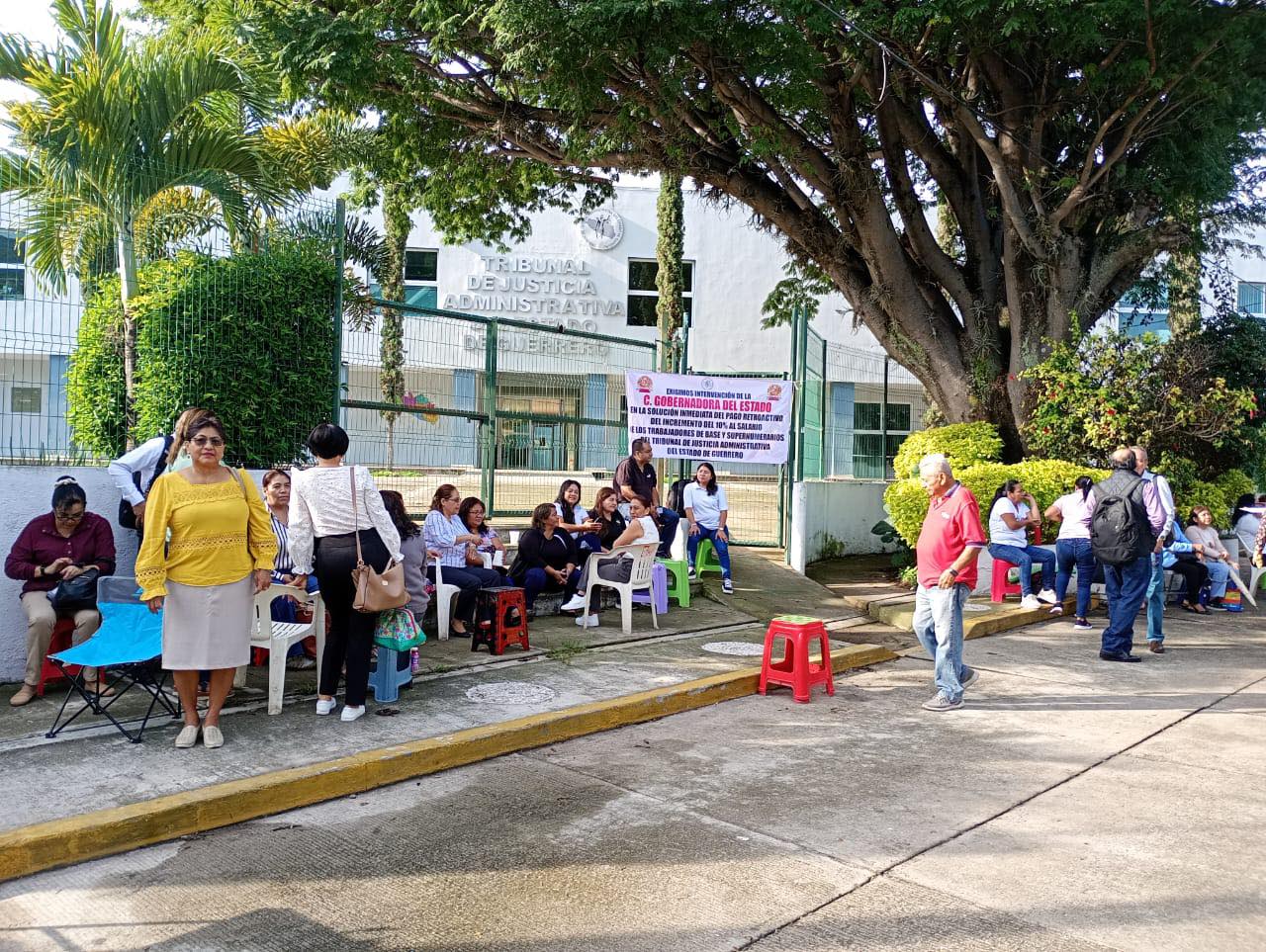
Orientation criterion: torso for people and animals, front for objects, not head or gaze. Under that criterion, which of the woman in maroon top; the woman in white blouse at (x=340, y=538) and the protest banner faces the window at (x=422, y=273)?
the woman in white blouse

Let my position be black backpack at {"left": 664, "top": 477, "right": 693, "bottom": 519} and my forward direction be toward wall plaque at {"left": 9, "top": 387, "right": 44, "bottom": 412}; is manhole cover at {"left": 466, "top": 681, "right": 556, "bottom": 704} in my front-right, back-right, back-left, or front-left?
front-left

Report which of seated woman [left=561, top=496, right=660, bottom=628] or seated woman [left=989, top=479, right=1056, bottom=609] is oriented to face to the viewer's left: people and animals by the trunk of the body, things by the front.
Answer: seated woman [left=561, top=496, right=660, bottom=628]

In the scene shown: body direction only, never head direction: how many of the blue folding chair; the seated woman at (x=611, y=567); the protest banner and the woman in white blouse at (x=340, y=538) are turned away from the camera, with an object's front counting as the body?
1

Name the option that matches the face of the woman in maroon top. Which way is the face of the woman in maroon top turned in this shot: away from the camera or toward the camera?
toward the camera

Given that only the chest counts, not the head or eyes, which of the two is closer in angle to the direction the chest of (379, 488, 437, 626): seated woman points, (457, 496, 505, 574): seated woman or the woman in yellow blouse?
the seated woman

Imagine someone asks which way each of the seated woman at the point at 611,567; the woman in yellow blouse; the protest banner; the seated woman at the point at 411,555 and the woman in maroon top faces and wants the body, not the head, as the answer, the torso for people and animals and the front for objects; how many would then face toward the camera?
3

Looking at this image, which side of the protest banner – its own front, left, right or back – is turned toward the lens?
front

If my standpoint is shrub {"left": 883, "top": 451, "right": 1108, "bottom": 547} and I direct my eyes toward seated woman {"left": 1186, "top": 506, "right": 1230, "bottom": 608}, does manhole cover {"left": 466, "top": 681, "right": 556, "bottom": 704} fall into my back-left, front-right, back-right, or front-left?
back-right

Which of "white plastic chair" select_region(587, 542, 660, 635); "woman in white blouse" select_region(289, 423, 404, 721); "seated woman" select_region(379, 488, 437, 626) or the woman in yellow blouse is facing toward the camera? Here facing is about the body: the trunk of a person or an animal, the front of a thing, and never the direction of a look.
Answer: the woman in yellow blouse

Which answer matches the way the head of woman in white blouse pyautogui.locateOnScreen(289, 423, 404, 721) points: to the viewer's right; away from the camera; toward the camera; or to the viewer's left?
away from the camera

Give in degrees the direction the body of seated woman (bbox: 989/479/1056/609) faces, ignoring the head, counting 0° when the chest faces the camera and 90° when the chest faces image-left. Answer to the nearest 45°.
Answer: approximately 315°

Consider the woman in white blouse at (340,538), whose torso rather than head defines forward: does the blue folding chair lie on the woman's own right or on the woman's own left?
on the woman's own left

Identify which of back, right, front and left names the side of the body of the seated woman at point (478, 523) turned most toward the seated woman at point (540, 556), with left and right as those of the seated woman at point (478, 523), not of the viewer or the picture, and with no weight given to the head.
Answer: left

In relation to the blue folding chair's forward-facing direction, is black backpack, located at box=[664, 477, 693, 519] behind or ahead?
behind
